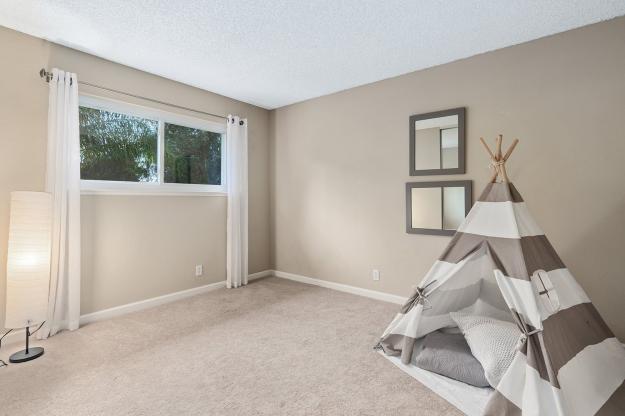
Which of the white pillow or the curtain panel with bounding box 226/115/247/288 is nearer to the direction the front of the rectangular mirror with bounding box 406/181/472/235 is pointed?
the white pillow

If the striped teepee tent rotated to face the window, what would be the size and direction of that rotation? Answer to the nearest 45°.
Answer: approximately 45° to its right

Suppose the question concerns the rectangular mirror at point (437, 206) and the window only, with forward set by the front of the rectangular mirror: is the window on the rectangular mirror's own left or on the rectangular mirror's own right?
on the rectangular mirror's own right

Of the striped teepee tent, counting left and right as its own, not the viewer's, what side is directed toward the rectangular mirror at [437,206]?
right

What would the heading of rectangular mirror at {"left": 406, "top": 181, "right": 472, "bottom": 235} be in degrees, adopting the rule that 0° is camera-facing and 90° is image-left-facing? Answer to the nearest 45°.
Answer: approximately 0°
